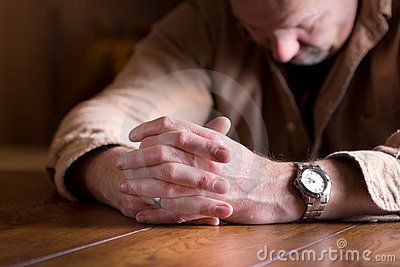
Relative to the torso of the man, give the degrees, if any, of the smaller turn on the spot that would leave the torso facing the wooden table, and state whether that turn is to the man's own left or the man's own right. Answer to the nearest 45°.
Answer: approximately 45° to the man's own left

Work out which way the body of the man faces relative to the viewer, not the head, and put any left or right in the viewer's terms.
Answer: facing the viewer and to the left of the viewer
